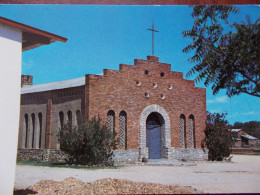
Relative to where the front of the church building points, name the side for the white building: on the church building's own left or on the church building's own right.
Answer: on the church building's own right

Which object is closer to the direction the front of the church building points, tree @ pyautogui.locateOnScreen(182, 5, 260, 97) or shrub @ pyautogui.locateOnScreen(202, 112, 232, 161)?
the tree

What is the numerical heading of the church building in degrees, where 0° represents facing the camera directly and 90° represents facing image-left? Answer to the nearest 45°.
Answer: approximately 315°

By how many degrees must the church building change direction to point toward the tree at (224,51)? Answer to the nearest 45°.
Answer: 0° — it already faces it

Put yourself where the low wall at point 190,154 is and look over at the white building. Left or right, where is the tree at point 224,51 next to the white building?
left

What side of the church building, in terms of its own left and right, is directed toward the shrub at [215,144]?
left
